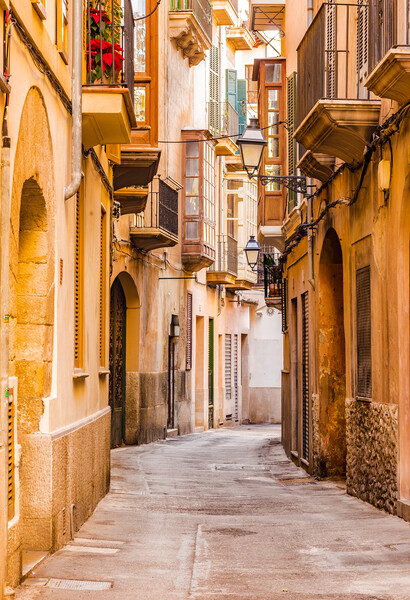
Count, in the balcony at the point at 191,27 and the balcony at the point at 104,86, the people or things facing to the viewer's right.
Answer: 2

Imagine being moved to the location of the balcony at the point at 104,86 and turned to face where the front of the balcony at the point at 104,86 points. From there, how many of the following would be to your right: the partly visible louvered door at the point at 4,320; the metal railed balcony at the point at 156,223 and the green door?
1

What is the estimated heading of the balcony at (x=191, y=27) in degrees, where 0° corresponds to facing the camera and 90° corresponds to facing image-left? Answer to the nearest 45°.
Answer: approximately 270°

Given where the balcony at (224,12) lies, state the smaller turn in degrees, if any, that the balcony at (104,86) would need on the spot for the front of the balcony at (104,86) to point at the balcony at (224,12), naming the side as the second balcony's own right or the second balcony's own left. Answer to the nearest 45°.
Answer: approximately 90° to the second balcony's own left

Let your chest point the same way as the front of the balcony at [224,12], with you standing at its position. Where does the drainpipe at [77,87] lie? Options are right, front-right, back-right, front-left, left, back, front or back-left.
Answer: front-right

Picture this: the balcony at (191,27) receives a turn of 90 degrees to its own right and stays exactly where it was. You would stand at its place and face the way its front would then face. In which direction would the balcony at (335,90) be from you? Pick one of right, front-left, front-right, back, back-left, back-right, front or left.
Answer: front

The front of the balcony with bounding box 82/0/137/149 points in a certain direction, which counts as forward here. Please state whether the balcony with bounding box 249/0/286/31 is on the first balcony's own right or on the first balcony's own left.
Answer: on the first balcony's own left

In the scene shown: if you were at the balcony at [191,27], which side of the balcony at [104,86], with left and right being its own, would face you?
left

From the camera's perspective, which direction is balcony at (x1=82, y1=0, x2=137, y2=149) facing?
to the viewer's right

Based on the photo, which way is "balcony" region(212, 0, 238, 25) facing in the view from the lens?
facing the viewer and to the right of the viewer

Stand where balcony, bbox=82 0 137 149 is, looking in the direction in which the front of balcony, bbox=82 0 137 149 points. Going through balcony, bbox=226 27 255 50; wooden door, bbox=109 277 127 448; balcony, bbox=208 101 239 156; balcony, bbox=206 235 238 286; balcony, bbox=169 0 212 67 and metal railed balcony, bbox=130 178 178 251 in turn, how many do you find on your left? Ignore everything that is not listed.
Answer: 6

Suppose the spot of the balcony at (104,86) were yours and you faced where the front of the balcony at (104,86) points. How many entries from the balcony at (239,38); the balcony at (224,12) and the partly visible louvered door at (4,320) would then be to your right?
1

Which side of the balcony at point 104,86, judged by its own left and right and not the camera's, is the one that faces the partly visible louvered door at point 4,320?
right
